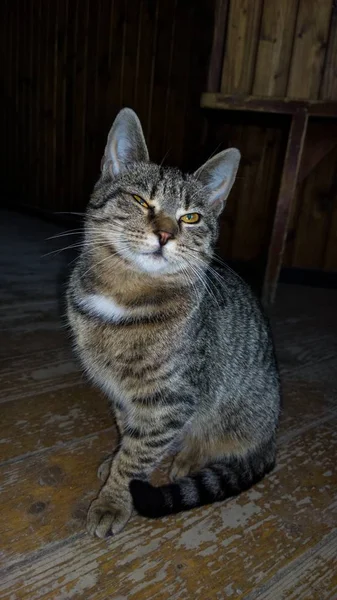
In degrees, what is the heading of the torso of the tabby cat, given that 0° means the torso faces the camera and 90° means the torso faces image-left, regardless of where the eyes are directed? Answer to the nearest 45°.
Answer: approximately 45°
